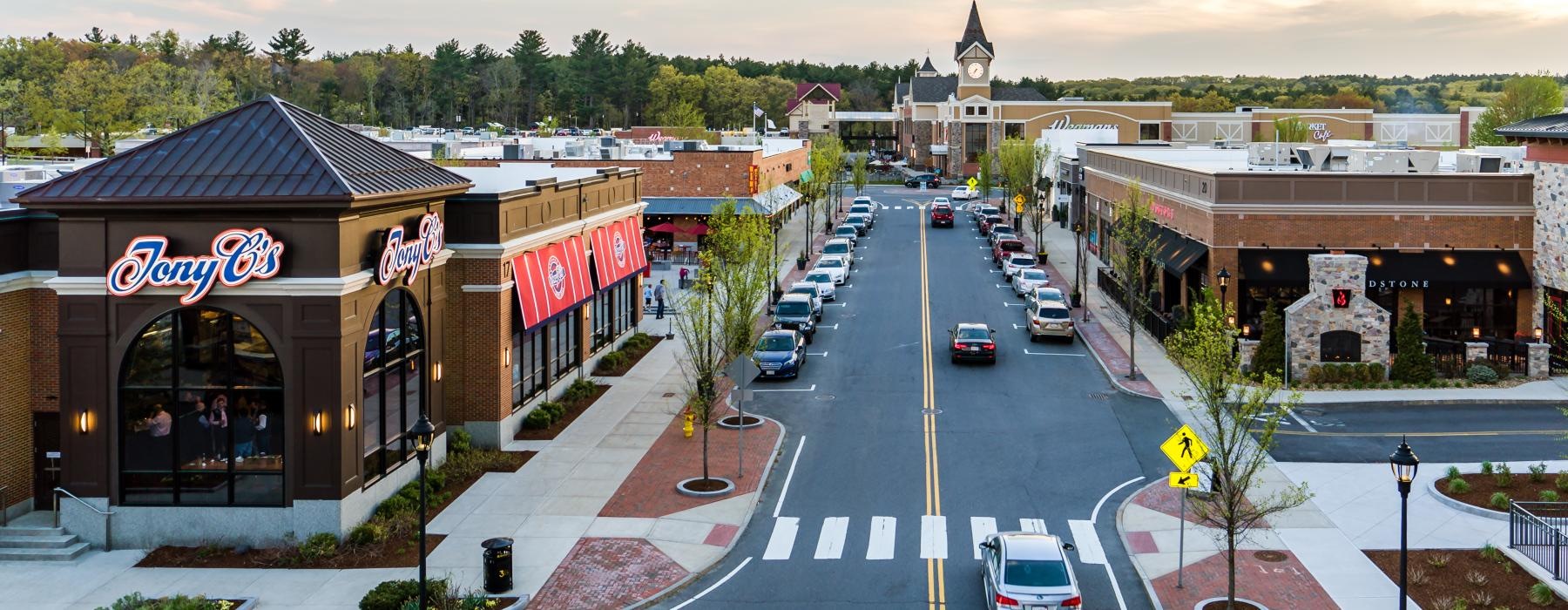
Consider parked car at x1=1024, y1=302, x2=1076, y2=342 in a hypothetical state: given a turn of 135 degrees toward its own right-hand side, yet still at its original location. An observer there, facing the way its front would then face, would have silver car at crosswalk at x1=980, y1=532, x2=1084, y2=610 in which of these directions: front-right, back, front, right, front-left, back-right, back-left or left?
front-right

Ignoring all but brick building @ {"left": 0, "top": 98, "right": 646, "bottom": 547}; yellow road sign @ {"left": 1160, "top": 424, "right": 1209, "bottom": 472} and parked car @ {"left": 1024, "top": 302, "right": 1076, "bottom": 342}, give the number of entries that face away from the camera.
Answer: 1

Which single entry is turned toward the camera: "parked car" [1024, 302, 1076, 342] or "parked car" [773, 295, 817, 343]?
"parked car" [773, 295, 817, 343]

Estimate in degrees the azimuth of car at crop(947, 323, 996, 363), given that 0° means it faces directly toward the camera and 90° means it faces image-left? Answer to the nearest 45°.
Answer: approximately 180°

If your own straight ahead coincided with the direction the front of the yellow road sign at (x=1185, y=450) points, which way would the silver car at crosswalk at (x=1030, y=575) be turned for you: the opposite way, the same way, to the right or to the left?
the opposite way

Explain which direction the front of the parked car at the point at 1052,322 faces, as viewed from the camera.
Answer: facing away from the viewer

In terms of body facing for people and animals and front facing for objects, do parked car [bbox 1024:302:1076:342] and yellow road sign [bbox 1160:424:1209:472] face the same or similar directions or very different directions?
very different directions

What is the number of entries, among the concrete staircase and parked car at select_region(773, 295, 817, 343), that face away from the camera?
0

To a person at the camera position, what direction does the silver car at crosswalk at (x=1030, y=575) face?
facing away from the viewer

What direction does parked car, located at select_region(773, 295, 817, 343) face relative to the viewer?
toward the camera

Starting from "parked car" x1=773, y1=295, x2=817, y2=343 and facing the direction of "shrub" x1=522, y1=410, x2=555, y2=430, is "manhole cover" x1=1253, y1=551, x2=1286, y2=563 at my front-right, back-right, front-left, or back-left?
front-left

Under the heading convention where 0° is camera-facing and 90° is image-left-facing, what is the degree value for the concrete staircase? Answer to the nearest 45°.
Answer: approximately 0°
